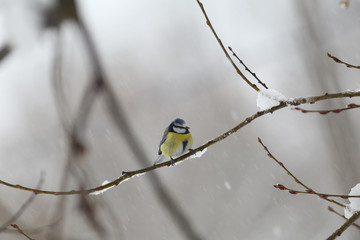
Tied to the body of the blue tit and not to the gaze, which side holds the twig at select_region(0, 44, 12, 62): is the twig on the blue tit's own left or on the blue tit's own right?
on the blue tit's own right

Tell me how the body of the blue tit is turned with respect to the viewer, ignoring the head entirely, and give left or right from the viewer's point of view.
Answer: facing the viewer and to the right of the viewer
